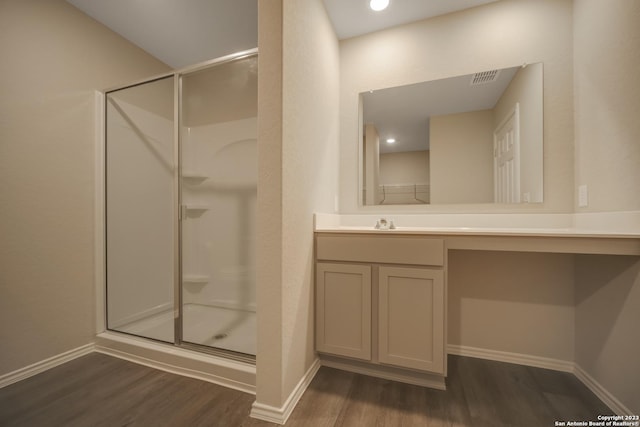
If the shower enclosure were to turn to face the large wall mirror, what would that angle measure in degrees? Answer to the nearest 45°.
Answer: approximately 90° to its left

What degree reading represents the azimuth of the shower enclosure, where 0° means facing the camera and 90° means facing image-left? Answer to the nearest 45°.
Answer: approximately 45°

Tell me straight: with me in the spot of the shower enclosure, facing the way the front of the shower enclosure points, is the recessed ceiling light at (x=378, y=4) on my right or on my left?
on my left

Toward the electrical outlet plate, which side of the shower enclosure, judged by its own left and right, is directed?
left
